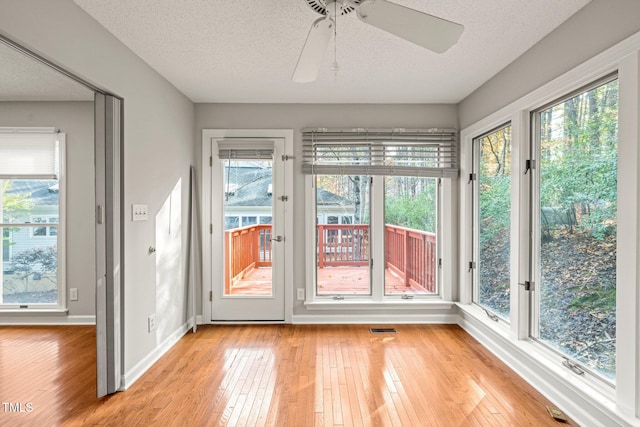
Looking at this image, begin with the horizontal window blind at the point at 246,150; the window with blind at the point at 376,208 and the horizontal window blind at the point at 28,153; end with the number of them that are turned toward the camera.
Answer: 3

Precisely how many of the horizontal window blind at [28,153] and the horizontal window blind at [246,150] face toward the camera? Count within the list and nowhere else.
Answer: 2

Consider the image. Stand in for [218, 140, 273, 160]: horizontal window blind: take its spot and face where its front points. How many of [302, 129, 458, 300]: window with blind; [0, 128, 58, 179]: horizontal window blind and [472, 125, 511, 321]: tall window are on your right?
1

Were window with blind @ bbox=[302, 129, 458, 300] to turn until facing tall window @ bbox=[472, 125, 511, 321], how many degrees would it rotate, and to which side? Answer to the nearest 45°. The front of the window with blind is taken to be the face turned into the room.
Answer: approximately 90° to its left

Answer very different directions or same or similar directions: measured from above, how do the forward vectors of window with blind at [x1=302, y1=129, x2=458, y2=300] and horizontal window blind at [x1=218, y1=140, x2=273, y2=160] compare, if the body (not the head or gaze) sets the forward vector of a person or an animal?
same or similar directions

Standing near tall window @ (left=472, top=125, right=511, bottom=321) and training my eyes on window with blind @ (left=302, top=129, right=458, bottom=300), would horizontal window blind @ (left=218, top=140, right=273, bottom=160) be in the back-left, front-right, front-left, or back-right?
front-left

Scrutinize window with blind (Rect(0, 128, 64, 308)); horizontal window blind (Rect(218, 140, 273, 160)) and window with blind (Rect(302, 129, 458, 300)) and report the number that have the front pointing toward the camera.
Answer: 3

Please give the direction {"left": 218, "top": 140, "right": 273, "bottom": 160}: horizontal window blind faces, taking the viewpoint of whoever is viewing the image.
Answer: facing the viewer

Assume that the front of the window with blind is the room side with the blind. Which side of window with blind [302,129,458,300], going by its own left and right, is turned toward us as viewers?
front

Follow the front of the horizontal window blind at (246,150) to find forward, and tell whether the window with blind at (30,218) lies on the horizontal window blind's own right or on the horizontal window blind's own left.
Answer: on the horizontal window blind's own right

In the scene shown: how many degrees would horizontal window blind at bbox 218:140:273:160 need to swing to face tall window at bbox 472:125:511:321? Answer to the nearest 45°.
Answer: approximately 45° to its left

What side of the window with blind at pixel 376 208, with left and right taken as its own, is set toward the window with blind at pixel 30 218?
right

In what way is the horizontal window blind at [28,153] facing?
toward the camera

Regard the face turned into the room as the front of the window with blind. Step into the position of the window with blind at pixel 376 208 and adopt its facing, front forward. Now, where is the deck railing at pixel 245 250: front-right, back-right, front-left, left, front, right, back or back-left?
right
